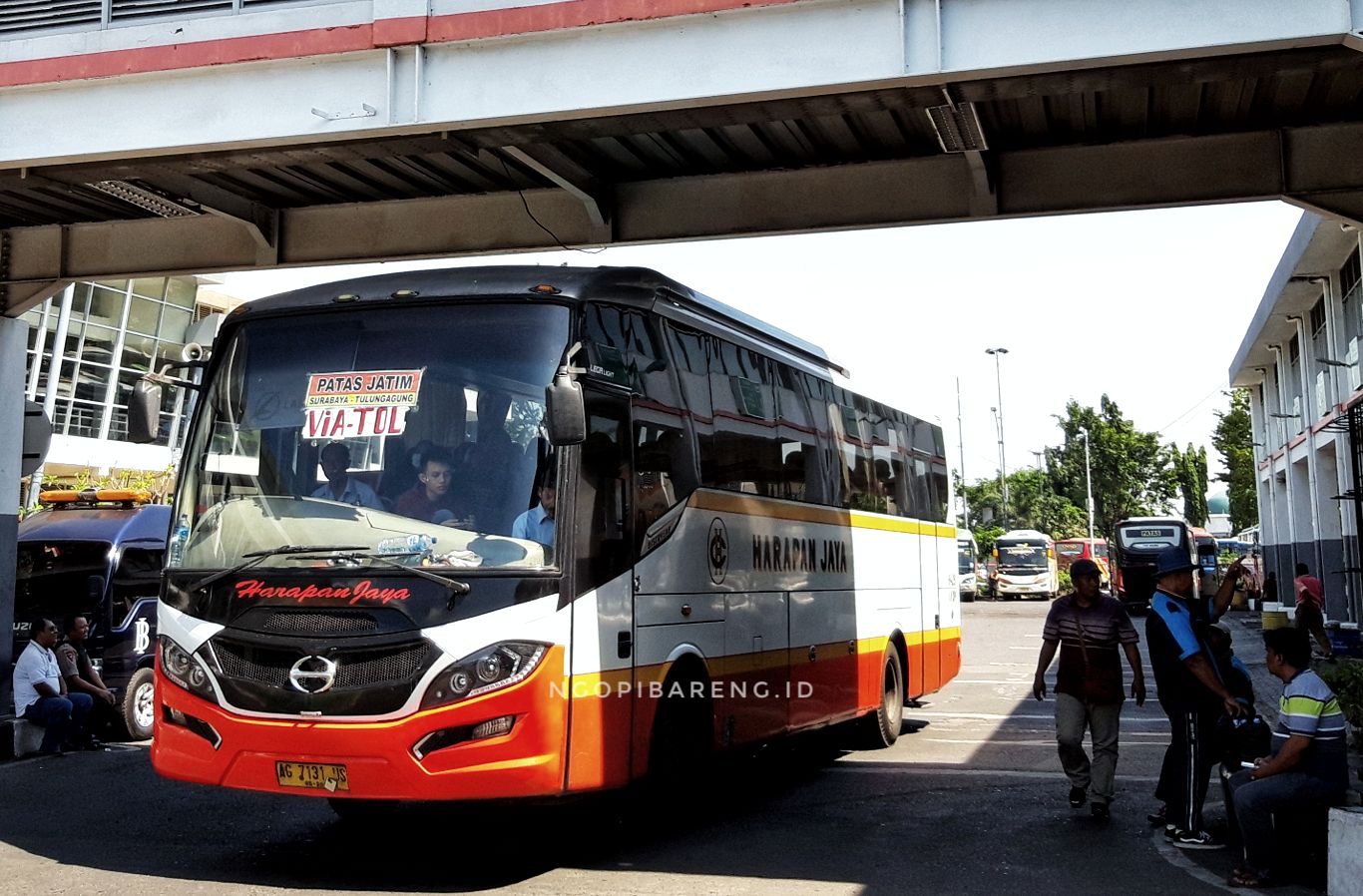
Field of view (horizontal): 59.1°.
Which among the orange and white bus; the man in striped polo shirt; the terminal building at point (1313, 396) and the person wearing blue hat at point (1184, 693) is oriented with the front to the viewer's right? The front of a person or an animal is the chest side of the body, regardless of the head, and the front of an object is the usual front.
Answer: the person wearing blue hat

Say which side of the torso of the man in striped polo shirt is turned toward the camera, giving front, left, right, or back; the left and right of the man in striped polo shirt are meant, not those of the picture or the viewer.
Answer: left

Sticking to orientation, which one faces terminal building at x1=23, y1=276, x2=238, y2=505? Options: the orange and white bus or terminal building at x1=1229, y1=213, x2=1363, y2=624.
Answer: terminal building at x1=1229, y1=213, x2=1363, y2=624

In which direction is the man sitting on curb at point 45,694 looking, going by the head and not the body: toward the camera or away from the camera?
toward the camera

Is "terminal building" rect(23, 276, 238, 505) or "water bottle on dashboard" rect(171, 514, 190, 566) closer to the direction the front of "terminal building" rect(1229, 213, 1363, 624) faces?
the terminal building

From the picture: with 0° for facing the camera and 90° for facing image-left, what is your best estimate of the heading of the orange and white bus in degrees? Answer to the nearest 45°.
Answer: approximately 45°

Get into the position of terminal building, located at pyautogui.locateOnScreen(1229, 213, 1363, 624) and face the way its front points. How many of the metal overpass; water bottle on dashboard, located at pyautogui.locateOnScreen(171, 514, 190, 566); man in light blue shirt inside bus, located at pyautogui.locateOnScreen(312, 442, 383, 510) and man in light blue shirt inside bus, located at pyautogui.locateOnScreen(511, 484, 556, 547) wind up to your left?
4

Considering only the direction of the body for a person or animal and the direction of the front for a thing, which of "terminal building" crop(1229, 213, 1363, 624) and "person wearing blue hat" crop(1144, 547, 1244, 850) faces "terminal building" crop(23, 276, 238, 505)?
"terminal building" crop(1229, 213, 1363, 624)

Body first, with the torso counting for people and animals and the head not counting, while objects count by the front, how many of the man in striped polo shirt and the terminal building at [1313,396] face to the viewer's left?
2

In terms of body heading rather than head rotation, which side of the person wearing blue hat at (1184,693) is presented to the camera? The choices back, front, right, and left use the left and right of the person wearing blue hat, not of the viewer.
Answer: right

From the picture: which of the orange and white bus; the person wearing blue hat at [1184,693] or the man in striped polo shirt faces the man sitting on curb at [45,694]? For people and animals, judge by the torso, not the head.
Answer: the man in striped polo shirt

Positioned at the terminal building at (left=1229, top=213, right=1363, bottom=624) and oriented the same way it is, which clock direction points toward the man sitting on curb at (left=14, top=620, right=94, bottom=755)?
The man sitting on curb is roughly at 10 o'clock from the terminal building.

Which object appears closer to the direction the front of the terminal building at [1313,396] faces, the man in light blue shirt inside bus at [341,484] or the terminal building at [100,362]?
the terminal building

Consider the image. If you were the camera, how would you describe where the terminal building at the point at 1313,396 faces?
facing to the left of the viewer

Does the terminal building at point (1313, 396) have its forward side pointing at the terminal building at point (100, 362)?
yes
